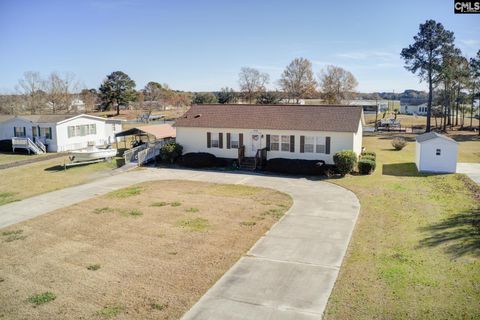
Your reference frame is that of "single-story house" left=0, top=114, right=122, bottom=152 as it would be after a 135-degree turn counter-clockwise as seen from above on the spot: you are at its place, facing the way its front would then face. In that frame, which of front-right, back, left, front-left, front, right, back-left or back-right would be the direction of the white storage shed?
front-right

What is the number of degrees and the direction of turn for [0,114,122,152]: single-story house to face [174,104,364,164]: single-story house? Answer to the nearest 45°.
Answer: approximately 90° to its left

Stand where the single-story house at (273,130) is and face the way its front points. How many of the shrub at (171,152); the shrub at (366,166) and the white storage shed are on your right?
1

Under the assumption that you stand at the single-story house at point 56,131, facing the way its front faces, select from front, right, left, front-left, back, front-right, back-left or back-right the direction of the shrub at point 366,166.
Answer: left

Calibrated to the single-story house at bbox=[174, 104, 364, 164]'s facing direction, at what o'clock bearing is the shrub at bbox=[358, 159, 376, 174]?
The shrub is roughly at 10 o'clock from the single-story house.

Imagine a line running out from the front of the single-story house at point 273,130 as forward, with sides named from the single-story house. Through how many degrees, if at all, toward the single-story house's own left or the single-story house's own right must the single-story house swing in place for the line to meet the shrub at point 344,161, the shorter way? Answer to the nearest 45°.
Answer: approximately 45° to the single-story house's own left

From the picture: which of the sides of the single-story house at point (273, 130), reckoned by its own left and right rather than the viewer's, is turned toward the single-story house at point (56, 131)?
right

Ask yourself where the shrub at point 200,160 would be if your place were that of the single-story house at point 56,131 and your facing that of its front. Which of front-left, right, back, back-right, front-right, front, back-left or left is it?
left

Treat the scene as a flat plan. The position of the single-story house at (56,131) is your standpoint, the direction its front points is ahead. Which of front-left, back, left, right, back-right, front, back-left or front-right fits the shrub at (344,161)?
left

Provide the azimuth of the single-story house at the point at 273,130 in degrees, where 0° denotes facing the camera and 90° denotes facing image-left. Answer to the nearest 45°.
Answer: approximately 0°

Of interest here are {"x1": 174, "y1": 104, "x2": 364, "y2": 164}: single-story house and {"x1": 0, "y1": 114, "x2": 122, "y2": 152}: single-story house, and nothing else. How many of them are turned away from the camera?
0

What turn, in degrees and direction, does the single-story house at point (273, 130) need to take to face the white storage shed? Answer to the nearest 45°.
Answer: approximately 90° to its left

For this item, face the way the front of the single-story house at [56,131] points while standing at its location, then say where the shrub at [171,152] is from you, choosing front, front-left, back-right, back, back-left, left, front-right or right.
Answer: left

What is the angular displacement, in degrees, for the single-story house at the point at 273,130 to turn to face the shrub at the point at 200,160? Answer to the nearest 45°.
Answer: approximately 90° to its right
